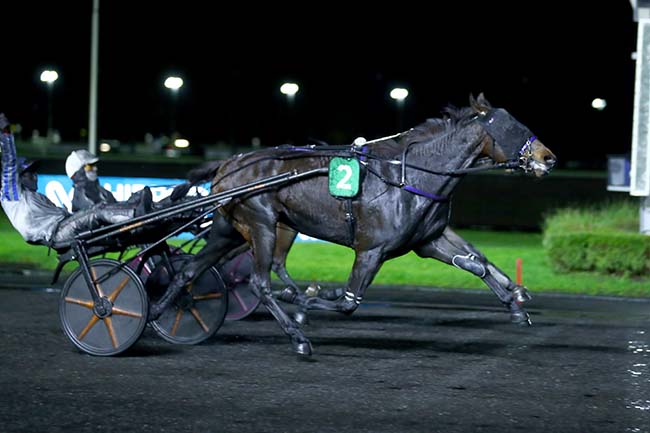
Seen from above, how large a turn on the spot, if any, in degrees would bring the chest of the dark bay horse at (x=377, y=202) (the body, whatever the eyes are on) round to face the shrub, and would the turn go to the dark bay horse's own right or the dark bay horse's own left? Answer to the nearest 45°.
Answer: approximately 45° to the dark bay horse's own left

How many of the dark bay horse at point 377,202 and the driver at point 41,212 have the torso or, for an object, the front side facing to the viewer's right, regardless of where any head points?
2

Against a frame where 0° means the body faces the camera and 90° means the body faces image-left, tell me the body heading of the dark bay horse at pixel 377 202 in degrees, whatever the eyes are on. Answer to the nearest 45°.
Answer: approximately 270°

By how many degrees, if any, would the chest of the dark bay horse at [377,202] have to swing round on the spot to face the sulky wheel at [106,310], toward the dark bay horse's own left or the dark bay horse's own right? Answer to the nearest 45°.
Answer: approximately 180°

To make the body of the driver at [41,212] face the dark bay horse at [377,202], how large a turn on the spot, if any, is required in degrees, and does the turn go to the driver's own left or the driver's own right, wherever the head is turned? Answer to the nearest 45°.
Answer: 0° — they already face it

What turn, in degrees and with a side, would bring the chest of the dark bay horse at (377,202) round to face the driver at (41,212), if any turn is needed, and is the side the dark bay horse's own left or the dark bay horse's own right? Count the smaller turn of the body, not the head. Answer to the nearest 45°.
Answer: approximately 180°

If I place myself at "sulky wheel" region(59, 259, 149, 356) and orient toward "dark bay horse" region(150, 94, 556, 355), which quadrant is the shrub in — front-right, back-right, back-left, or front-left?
front-left

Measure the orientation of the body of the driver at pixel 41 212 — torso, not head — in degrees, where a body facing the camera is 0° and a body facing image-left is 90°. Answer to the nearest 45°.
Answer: approximately 270°
